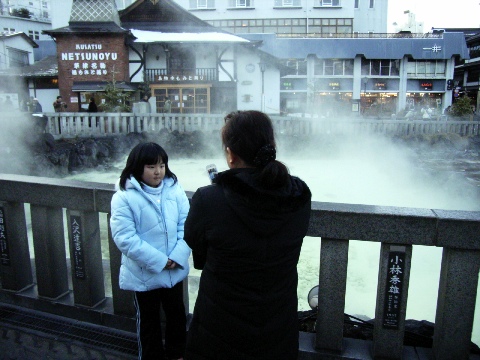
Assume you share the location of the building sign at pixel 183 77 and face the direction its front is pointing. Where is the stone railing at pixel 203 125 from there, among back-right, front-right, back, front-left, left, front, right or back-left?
front

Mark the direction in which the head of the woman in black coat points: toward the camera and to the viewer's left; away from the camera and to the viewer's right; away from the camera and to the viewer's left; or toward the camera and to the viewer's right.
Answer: away from the camera and to the viewer's left

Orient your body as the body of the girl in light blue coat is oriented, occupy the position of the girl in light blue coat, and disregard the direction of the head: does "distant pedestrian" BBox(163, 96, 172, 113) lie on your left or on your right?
on your left

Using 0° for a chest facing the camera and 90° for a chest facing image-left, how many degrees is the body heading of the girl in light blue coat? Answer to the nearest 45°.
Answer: approximately 315°

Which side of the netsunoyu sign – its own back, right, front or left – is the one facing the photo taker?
front

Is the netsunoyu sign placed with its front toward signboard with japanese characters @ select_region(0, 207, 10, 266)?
yes

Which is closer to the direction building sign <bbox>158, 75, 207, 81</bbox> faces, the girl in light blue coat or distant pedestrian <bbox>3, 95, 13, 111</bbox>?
the girl in light blue coat

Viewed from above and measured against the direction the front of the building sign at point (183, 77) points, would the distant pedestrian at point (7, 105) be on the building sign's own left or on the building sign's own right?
on the building sign's own right

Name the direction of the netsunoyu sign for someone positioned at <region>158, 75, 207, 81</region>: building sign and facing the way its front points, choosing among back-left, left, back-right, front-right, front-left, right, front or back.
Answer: right

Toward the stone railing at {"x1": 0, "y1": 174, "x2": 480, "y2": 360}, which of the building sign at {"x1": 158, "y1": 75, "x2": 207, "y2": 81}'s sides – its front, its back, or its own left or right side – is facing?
front

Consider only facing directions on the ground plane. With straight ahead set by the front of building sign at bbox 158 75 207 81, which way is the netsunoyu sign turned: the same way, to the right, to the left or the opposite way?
the same way

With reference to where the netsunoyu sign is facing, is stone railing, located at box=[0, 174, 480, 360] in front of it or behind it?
in front

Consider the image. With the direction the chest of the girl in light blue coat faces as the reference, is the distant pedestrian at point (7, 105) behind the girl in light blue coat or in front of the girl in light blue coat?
behind

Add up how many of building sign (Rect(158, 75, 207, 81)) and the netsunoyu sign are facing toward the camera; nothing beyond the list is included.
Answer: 2

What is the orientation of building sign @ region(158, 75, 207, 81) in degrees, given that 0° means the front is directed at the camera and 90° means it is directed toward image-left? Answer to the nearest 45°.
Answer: approximately 0°

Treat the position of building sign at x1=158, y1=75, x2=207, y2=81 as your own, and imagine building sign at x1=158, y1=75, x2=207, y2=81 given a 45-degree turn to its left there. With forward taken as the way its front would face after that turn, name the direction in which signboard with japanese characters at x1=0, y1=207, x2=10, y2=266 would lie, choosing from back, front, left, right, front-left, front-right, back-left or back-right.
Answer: front-right

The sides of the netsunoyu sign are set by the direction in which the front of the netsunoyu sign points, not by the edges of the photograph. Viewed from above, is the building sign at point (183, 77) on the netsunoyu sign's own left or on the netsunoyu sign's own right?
on the netsunoyu sign's own left
